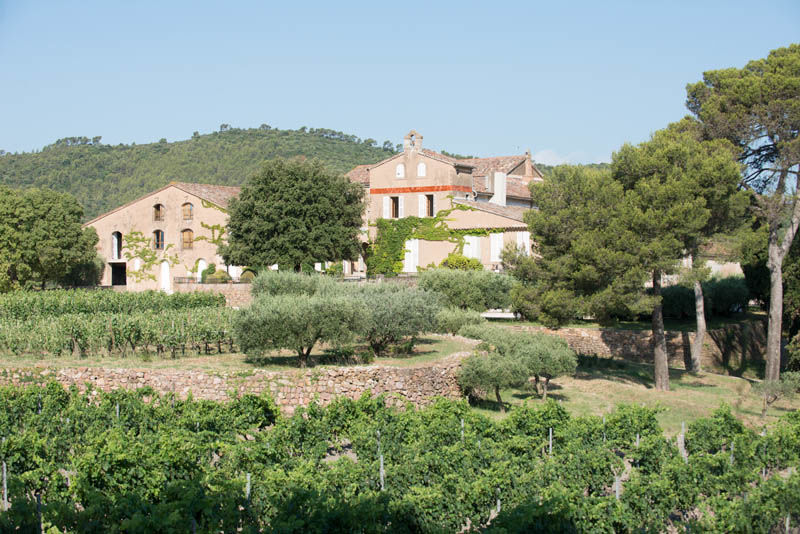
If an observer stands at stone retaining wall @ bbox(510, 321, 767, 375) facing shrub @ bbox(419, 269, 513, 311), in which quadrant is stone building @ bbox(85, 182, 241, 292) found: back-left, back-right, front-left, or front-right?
front-left

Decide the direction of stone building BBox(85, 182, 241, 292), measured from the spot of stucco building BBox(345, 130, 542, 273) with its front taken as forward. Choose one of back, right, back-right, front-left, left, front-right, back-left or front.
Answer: right

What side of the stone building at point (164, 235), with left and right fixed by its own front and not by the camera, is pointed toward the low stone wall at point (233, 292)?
front

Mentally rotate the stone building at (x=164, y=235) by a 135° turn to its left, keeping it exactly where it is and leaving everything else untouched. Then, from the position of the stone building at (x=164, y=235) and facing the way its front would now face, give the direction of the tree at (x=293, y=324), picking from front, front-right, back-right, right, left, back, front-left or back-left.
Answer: back-right

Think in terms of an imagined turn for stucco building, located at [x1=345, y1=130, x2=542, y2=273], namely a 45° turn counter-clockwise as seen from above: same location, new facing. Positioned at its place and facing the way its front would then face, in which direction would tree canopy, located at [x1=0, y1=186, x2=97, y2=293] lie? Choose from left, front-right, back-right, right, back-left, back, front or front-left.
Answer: back-right

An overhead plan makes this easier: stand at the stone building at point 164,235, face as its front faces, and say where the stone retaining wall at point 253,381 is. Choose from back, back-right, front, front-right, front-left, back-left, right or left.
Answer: front

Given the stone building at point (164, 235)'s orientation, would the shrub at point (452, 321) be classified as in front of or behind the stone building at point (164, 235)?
in front

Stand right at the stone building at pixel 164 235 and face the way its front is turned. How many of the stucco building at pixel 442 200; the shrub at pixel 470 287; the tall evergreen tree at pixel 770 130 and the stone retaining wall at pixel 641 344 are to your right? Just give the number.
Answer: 0

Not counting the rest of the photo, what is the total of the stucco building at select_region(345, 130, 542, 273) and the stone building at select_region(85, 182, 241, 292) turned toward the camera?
2

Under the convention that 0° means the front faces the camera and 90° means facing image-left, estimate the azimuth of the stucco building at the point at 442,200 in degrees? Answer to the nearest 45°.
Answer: approximately 0°

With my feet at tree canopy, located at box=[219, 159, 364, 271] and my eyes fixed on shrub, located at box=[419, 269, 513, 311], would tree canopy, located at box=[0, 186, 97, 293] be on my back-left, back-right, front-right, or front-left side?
back-right

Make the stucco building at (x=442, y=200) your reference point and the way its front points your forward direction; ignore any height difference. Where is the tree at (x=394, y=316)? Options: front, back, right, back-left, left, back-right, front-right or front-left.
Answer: front

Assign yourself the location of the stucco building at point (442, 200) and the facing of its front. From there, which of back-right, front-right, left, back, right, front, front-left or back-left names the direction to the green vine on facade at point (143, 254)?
right

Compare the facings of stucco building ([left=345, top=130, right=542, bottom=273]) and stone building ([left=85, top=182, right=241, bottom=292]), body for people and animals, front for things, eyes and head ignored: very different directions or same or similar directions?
same or similar directions

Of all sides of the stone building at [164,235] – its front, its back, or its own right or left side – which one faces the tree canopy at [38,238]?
right

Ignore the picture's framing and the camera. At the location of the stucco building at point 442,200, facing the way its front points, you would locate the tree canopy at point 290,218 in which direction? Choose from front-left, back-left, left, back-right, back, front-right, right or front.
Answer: front-right

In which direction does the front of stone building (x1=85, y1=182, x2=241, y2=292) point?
toward the camera
